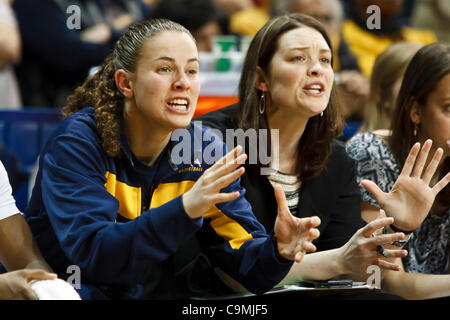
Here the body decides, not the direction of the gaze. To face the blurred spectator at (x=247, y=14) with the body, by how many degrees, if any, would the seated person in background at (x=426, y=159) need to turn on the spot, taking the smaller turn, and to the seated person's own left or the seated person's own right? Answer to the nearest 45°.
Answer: approximately 180°

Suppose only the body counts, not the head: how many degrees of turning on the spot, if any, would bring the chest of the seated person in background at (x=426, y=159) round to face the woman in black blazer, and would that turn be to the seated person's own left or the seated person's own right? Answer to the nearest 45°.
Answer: approximately 90° to the seated person's own right

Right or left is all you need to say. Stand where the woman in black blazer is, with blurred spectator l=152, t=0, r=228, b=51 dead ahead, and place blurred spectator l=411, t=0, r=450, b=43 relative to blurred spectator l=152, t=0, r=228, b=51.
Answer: right

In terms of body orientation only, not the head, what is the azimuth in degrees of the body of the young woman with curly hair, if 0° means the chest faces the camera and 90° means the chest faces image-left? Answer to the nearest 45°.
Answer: approximately 315°

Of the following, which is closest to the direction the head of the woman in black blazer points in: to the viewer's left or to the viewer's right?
to the viewer's right

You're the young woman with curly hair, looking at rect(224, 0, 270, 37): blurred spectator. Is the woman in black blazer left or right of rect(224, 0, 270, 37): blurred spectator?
right

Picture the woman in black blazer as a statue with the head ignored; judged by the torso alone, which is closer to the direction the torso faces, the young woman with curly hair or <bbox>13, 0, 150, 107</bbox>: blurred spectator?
the young woman with curly hair

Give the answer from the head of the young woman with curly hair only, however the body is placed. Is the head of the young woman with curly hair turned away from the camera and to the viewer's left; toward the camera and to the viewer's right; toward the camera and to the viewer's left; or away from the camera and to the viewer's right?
toward the camera and to the viewer's right

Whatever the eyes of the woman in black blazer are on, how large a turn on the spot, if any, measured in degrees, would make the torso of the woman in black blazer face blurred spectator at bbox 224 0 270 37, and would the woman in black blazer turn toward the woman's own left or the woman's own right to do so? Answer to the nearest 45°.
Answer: approximately 135° to the woman's own left

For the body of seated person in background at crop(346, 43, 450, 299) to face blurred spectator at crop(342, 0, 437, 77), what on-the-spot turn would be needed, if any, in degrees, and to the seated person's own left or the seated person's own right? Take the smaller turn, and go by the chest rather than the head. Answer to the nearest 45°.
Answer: approximately 135° to the seated person's own left
